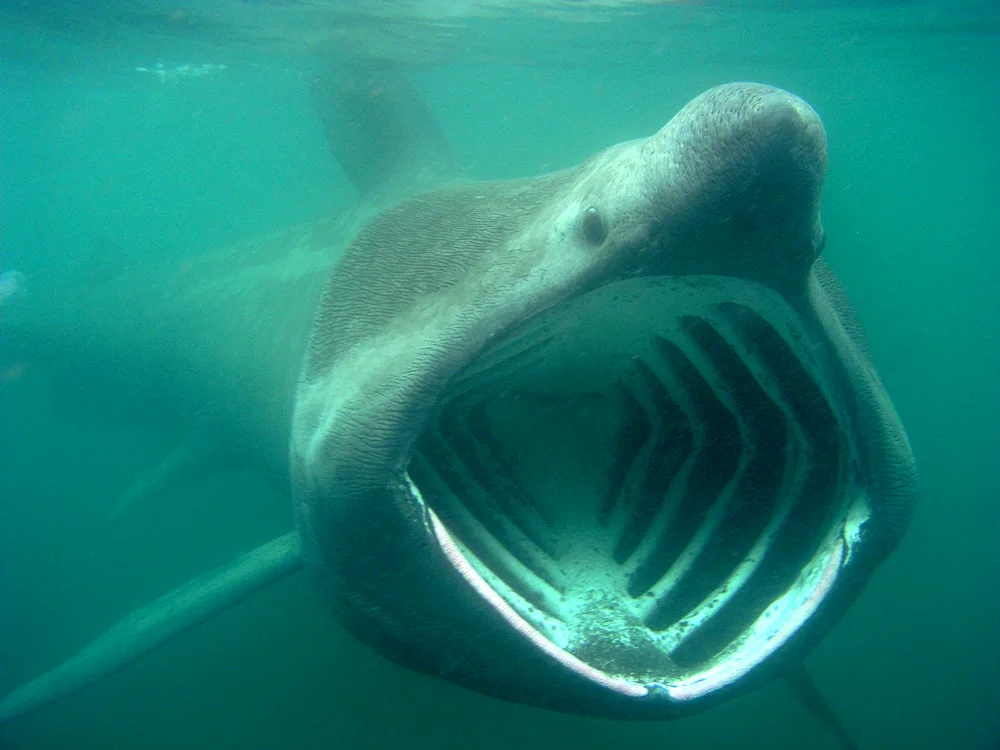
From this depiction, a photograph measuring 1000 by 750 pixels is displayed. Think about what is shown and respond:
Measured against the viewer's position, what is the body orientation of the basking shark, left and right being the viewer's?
facing the viewer and to the right of the viewer
